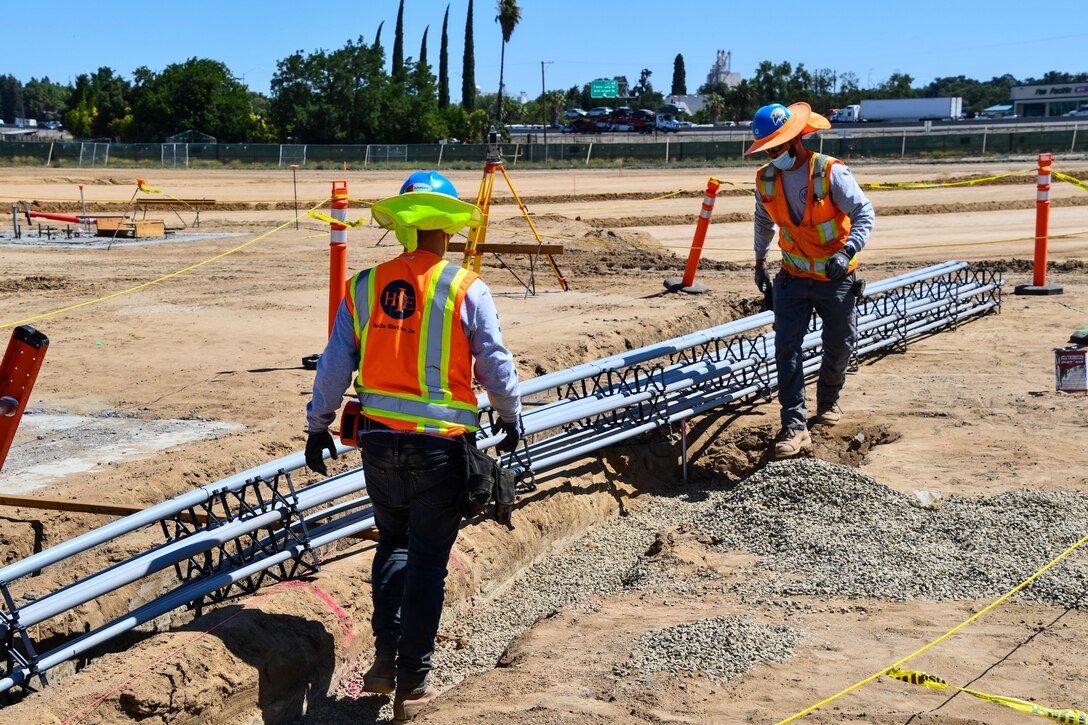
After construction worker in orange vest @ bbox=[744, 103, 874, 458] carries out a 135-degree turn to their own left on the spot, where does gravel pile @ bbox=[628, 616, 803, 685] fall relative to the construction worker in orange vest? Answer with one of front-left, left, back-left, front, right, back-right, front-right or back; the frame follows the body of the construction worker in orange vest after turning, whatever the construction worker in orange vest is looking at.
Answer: right

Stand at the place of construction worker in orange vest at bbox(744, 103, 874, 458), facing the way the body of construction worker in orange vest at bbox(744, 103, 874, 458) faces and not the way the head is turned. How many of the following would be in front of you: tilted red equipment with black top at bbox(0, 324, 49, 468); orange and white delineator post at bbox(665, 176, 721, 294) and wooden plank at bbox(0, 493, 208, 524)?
2

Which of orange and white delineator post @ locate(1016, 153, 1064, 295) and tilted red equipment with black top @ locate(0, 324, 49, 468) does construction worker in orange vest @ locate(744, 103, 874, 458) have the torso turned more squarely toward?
the tilted red equipment with black top

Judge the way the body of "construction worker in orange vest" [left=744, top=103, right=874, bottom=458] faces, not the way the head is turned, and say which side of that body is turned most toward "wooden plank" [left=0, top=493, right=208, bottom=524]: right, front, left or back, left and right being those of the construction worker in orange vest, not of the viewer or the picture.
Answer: front

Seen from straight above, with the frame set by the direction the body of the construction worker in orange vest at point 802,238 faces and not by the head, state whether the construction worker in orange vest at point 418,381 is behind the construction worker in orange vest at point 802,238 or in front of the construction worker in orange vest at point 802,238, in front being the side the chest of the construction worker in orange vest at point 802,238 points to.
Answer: in front

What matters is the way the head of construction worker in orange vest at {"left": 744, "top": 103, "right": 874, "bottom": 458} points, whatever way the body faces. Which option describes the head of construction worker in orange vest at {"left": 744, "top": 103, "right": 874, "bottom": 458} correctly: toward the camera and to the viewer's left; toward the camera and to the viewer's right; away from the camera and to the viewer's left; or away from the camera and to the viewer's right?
toward the camera and to the viewer's left

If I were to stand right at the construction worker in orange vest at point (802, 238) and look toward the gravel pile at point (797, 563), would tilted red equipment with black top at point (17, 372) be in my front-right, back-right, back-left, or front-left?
front-right

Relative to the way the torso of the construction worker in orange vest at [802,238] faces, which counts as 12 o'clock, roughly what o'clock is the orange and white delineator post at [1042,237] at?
The orange and white delineator post is roughly at 5 o'clock from the construction worker in orange vest.

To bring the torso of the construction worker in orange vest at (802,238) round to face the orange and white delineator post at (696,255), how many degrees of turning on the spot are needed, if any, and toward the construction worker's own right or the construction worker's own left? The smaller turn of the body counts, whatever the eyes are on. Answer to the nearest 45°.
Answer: approximately 135° to the construction worker's own right

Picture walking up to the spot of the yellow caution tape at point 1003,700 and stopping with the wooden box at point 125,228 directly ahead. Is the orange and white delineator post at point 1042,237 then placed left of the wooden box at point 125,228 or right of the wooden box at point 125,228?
right

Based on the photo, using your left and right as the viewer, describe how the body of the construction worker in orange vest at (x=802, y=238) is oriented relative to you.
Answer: facing the viewer and to the left of the viewer

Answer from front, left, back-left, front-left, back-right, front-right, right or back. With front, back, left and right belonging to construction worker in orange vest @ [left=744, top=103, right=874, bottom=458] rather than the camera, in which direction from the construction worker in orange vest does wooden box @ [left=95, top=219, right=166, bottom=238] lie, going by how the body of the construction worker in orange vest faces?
right
